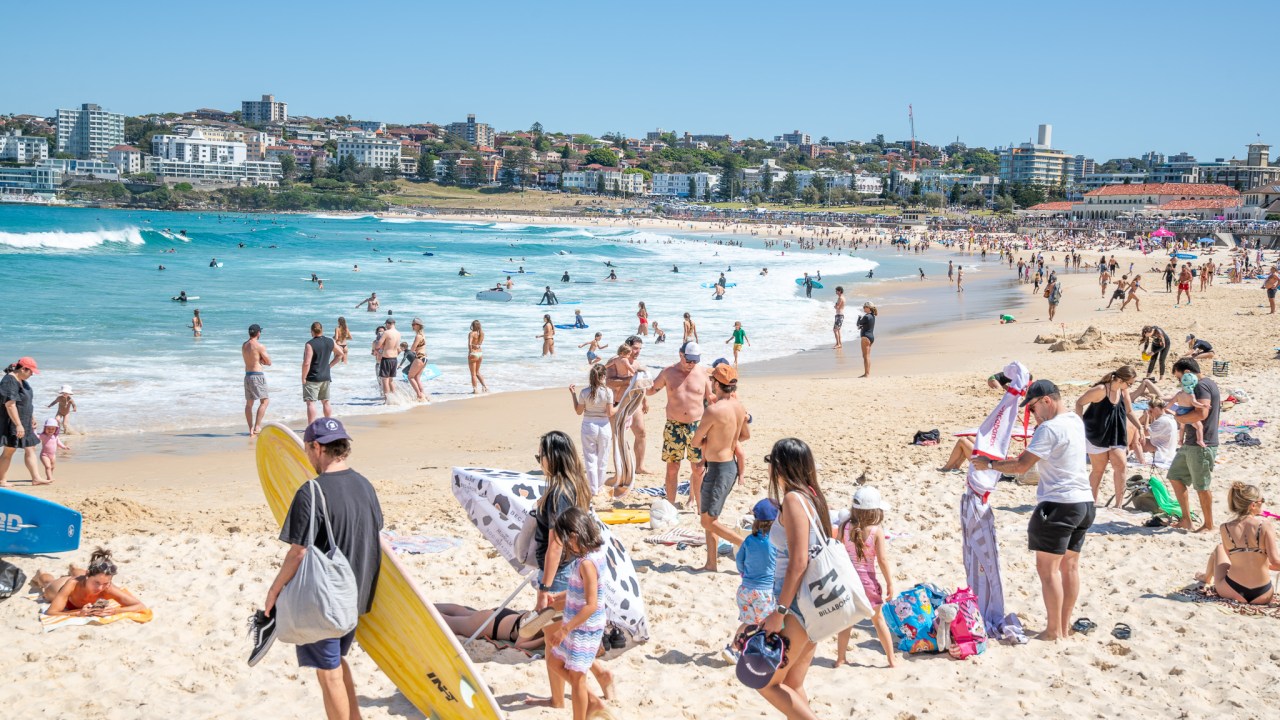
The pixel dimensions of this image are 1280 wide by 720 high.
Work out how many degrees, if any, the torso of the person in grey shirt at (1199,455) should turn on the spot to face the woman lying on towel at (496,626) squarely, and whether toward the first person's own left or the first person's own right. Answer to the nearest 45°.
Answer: approximately 45° to the first person's own left

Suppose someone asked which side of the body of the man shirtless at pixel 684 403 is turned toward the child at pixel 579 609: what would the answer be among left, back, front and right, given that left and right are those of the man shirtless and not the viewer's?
front

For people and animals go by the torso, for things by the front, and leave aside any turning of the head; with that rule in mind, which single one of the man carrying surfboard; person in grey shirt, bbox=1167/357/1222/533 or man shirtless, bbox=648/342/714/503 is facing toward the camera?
the man shirtless

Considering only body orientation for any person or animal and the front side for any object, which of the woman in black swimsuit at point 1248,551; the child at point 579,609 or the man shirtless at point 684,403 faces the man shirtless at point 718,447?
the man shirtless at point 684,403

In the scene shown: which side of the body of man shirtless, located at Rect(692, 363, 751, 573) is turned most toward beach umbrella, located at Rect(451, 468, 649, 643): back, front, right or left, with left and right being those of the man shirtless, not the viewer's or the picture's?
left

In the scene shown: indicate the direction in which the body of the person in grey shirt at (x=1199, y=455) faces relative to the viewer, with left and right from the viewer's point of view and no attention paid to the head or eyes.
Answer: facing to the left of the viewer

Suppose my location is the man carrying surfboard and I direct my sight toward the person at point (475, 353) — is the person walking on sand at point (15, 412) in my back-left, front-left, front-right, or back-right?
front-left

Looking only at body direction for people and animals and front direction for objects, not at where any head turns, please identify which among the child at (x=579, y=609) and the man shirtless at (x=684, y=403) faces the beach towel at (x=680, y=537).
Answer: the man shirtless

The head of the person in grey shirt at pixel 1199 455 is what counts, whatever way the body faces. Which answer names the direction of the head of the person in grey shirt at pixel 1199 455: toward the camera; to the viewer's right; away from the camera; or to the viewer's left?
to the viewer's left

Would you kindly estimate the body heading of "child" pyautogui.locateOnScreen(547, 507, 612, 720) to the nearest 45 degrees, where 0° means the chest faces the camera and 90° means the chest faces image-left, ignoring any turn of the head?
approximately 90°

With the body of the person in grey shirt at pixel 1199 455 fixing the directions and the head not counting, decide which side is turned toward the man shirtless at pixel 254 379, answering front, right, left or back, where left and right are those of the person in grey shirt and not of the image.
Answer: front

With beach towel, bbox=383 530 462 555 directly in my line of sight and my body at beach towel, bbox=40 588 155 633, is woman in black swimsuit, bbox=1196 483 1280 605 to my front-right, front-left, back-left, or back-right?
front-right

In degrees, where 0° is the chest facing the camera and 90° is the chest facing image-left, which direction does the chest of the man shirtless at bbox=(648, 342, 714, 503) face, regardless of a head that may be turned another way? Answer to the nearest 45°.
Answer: approximately 0°

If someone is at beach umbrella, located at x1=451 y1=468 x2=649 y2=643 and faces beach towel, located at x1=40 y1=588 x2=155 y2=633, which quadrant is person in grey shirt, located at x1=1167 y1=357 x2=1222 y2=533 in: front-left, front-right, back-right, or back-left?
back-right
